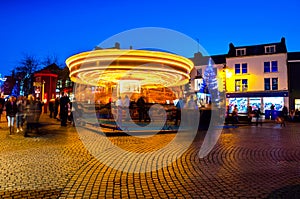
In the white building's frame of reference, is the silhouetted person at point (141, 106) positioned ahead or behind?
ahead

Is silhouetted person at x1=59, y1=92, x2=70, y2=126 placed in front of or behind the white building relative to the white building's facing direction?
in front

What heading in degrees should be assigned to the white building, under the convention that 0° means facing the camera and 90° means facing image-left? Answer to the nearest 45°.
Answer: approximately 0°
